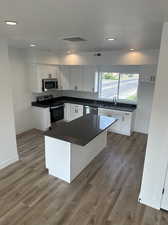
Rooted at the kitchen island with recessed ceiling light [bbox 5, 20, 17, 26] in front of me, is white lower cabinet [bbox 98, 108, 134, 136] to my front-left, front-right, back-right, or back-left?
back-right

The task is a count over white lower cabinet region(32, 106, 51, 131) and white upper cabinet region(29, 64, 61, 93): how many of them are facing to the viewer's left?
0

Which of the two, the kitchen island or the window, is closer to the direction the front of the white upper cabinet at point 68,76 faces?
the kitchen island

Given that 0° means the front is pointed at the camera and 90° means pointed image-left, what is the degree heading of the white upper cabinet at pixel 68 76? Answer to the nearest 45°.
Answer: approximately 0°

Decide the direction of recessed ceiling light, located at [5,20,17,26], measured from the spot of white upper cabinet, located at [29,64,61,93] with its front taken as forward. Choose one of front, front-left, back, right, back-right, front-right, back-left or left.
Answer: front-right

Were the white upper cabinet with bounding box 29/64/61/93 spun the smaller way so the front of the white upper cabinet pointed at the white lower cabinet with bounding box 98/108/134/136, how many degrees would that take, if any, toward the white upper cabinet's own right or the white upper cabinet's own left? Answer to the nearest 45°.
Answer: approximately 45° to the white upper cabinet's own left

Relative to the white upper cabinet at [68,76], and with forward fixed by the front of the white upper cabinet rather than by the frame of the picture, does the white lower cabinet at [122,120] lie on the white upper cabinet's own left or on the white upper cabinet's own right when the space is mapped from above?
on the white upper cabinet's own left

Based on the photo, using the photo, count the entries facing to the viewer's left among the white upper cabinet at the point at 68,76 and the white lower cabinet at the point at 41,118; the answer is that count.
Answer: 0
